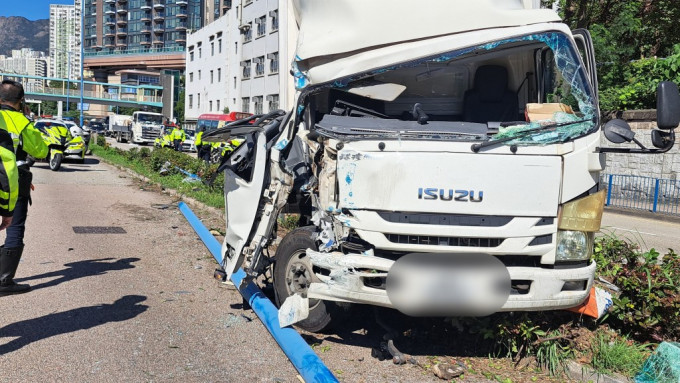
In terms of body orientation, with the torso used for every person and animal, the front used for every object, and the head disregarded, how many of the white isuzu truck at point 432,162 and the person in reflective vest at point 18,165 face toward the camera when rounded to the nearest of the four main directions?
1

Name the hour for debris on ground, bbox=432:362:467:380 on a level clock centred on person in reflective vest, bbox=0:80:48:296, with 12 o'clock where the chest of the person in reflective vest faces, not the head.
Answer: The debris on ground is roughly at 3 o'clock from the person in reflective vest.

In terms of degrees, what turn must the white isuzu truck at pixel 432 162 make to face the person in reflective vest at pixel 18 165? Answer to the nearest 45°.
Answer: approximately 90° to its right

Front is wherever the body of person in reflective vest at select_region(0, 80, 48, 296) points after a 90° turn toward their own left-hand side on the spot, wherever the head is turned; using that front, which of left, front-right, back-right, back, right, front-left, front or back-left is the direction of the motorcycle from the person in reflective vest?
front-right

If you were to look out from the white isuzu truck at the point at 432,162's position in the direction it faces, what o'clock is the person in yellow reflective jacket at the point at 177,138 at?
The person in yellow reflective jacket is roughly at 5 o'clock from the white isuzu truck.

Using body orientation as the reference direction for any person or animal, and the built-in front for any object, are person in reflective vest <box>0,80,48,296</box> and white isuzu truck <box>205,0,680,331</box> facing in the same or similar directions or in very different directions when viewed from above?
very different directions

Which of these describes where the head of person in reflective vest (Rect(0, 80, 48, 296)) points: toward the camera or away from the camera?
away from the camera

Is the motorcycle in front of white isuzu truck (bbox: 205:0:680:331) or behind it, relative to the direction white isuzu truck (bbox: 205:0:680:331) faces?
behind

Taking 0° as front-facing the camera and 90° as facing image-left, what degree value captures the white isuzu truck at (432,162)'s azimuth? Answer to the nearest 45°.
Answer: approximately 0°

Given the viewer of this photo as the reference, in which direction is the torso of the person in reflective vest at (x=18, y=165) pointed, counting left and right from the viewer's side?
facing away from the viewer and to the right of the viewer
